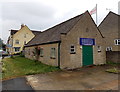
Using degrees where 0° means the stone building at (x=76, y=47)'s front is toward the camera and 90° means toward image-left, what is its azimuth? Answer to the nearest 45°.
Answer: approximately 315°

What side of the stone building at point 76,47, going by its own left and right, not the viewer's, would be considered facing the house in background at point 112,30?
left

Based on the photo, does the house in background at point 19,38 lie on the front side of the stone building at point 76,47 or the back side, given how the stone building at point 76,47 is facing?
on the back side
